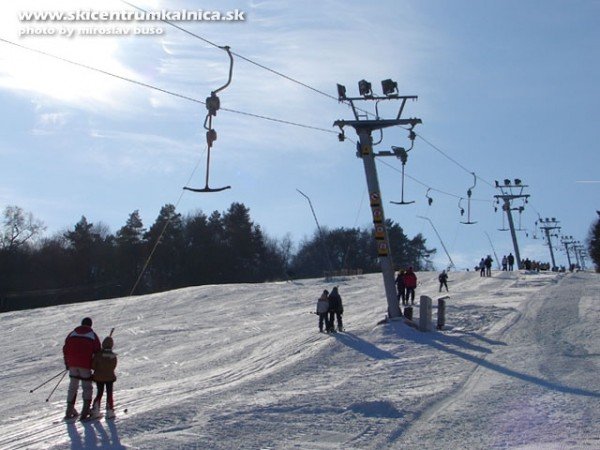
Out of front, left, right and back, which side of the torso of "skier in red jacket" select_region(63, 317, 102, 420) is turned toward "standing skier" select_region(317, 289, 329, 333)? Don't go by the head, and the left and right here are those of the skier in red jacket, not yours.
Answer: front

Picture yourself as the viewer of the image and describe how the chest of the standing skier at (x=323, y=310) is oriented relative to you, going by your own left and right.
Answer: facing away from the viewer and to the right of the viewer

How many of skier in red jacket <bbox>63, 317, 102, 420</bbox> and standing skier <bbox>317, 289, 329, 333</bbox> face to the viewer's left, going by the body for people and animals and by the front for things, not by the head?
0

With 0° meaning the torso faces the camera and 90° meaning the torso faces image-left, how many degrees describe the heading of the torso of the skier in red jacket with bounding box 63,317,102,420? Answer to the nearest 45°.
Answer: approximately 225°

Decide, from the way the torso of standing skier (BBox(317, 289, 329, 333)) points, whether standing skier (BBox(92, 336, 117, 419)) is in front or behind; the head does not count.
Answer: behind

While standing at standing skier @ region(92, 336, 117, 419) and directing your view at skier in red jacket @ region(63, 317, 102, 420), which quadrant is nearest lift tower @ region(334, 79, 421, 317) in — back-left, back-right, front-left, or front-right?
back-right

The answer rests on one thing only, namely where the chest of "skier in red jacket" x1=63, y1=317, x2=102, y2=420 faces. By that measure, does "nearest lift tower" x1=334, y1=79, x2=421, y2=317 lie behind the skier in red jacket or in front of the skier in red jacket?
in front

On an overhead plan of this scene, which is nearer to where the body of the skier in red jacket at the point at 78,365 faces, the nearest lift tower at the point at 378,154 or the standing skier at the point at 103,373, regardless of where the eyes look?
the nearest lift tower
